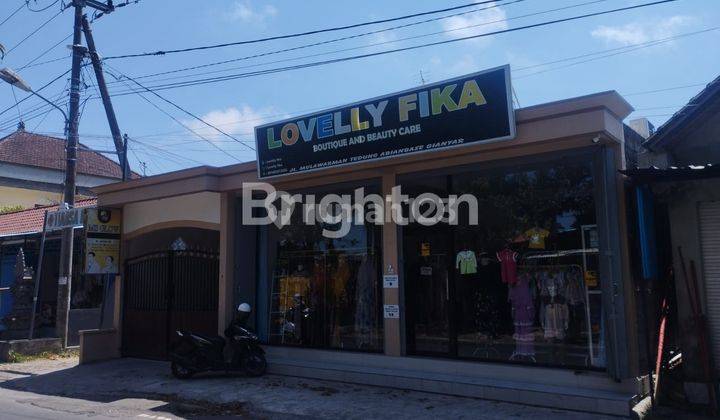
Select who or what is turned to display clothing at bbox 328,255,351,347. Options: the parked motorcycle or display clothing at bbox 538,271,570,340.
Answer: the parked motorcycle

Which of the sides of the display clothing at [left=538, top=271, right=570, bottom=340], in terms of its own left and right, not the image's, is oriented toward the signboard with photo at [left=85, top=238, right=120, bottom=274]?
right

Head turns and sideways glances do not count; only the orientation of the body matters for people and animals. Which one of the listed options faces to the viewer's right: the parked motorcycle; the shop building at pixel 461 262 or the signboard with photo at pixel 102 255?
the parked motorcycle

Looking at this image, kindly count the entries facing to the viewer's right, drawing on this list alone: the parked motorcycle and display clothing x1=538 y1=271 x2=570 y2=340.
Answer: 1

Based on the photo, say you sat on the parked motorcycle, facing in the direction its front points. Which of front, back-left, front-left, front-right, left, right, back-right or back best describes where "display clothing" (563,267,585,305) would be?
front-right

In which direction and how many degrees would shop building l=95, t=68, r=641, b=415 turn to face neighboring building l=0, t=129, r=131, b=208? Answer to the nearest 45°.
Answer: approximately 90° to its right

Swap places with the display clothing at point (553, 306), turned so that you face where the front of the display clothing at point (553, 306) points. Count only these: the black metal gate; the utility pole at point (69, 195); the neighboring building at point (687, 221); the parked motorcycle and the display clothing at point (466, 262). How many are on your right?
4

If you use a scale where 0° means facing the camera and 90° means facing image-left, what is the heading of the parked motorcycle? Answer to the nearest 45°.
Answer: approximately 270°

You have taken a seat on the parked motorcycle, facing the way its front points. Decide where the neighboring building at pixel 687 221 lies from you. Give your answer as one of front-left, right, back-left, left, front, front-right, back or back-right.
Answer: front-right

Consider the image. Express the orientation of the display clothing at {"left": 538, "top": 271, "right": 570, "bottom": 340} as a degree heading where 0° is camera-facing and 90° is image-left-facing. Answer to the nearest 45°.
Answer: approximately 0°
